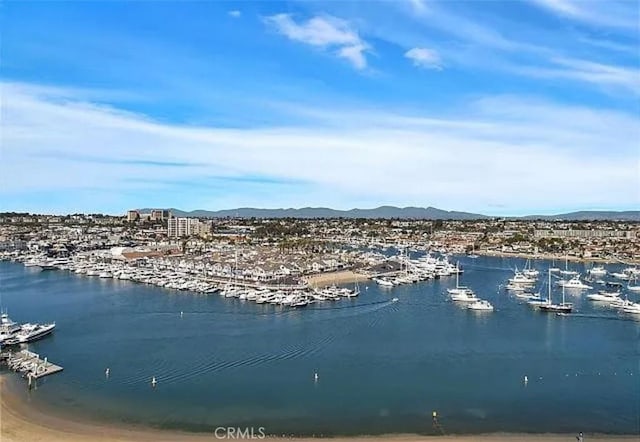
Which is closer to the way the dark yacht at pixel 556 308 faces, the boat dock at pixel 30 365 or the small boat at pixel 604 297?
the boat dock

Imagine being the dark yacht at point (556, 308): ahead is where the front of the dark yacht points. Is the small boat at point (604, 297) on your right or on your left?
on your right

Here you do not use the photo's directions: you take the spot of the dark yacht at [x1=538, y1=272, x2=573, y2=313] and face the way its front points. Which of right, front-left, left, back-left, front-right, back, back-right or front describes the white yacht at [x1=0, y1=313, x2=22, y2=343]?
front-left

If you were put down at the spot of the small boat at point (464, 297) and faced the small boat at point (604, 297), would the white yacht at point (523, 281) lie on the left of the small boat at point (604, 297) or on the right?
left

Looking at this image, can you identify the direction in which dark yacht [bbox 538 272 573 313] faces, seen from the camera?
facing to the left of the viewer

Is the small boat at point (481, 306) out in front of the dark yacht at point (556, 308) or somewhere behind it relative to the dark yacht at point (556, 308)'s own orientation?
in front

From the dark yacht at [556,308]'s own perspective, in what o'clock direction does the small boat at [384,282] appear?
The small boat is roughly at 1 o'clock from the dark yacht.
